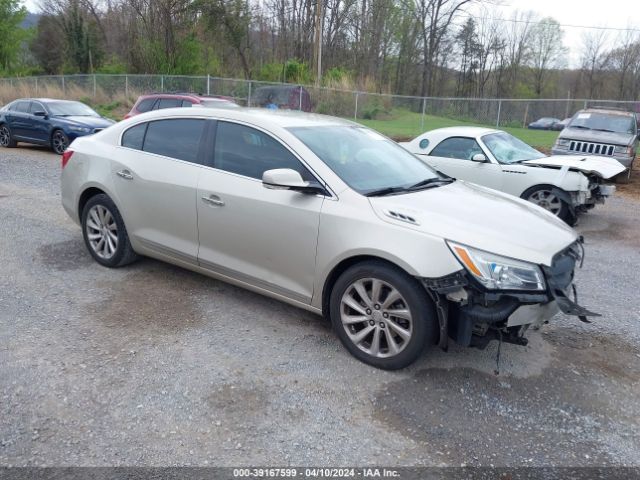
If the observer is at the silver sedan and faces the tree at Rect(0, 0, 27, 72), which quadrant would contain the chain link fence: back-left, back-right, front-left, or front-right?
front-right

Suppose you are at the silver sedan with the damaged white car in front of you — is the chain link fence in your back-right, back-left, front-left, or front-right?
front-left

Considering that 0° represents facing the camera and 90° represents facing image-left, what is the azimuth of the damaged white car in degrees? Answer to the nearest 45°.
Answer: approximately 315°

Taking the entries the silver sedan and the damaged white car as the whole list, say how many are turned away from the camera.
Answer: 0

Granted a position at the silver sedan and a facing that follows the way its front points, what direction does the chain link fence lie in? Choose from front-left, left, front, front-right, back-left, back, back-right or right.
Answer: back-left

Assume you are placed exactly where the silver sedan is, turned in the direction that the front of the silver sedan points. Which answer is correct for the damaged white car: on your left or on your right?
on your left

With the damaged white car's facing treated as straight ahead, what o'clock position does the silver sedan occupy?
The silver sedan is roughly at 2 o'clock from the damaged white car.

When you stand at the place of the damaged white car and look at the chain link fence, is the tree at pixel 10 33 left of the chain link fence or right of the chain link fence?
left

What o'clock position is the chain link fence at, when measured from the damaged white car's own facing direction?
The chain link fence is roughly at 7 o'clock from the damaged white car.

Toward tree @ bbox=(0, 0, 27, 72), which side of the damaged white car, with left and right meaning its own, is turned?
back

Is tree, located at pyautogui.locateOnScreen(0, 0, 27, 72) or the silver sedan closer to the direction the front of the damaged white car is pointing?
the silver sedan
